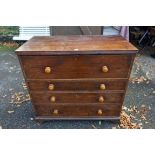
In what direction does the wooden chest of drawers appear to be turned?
toward the camera
